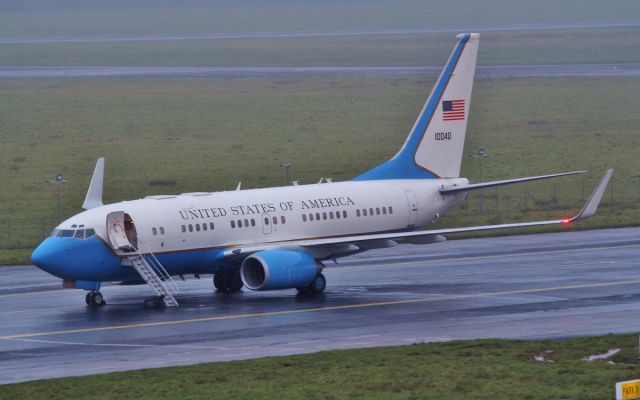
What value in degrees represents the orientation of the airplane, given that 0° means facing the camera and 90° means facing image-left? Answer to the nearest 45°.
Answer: approximately 45°

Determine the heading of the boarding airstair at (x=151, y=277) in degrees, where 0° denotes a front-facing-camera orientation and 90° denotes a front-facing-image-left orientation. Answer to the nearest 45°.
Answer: approximately 315°
